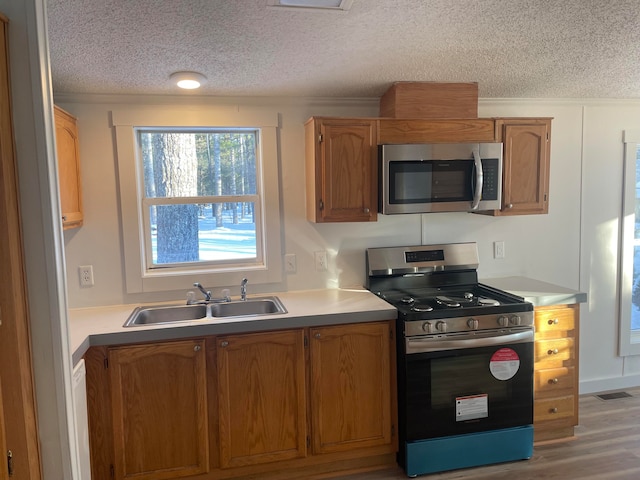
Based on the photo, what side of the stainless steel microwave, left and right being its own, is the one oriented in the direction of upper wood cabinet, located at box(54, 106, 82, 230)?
right

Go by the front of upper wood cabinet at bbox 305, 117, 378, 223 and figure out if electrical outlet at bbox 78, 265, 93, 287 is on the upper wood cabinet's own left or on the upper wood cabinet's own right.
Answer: on the upper wood cabinet's own right

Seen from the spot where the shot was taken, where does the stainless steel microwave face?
facing the viewer

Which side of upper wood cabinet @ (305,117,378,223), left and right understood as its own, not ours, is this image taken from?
front

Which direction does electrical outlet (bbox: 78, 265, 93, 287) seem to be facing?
toward the camera

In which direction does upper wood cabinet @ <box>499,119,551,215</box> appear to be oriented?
toward the camera

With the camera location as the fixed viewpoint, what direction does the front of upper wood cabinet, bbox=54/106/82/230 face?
facing to the right of the viewer

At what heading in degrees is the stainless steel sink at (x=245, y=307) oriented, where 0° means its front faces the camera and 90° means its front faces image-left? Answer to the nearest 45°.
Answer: approximately 0°

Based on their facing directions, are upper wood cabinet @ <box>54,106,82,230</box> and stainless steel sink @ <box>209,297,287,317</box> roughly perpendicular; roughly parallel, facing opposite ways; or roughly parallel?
roughly perpendicular

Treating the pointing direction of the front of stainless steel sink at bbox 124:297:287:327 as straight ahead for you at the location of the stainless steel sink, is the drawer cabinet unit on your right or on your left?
on your left

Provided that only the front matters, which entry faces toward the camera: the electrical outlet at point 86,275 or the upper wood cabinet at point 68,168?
the electrical outlet
